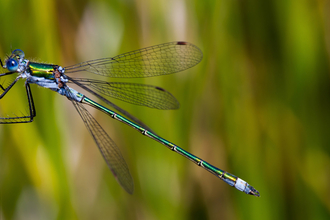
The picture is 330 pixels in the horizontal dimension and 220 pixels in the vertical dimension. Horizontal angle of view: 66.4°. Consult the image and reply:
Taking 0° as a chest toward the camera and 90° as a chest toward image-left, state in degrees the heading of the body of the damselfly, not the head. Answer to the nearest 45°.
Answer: approximately 90°
